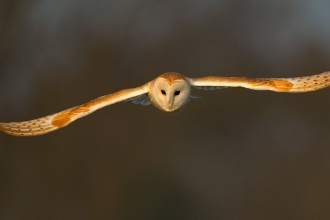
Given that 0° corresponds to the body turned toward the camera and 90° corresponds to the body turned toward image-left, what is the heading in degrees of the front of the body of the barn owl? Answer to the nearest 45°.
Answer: approximately 0°
